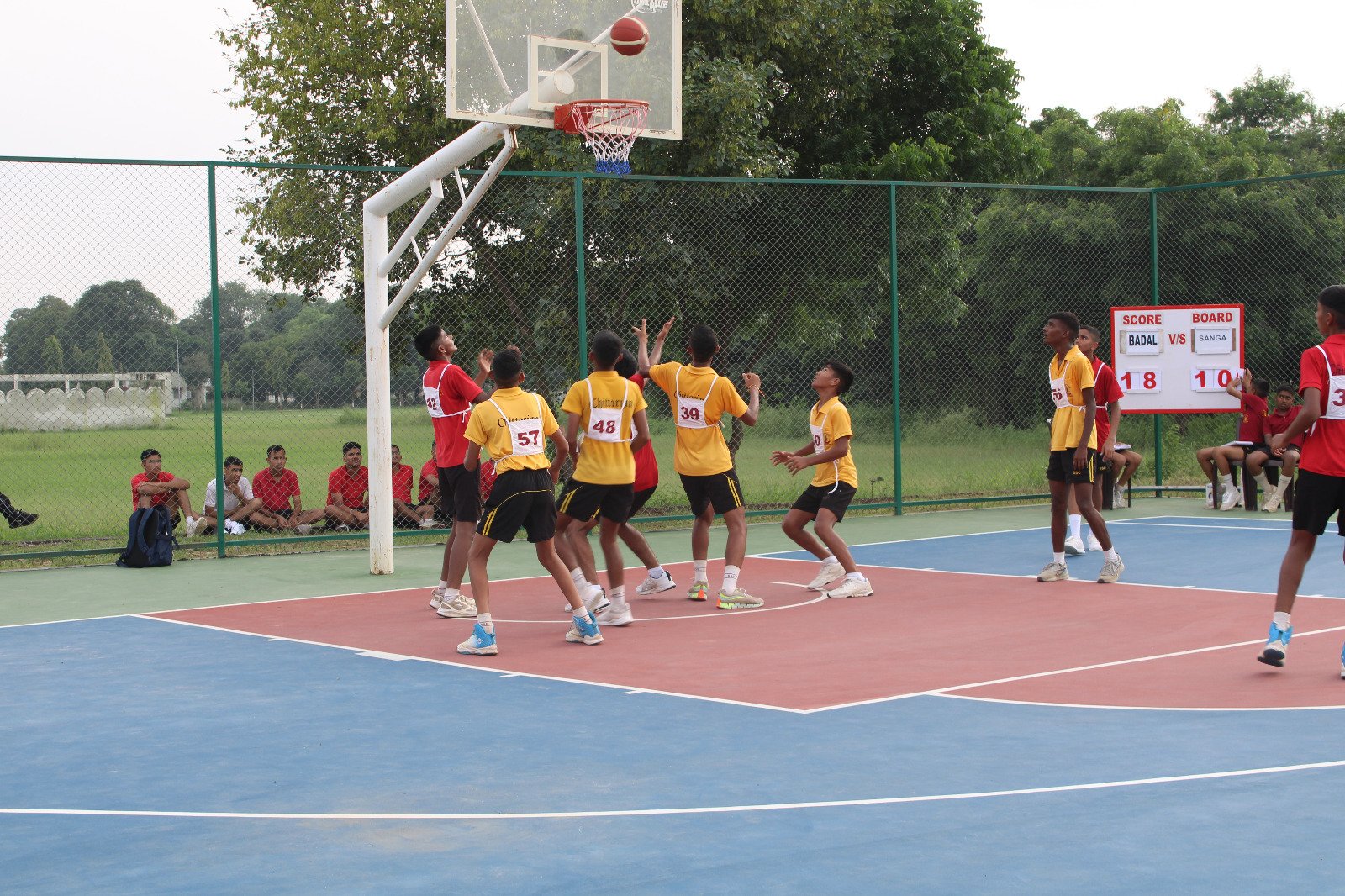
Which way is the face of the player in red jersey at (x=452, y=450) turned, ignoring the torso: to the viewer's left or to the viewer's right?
to the viewer's right

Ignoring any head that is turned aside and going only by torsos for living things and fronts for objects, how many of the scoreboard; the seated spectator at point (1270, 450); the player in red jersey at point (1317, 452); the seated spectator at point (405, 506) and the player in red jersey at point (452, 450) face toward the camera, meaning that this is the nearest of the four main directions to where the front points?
3

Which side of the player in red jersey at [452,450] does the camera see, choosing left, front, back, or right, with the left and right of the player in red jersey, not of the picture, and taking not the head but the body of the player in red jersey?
right

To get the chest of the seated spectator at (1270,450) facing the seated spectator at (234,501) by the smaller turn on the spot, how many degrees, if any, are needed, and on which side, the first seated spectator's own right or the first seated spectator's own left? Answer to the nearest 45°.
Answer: approximately 45° to the first seated spectator's own right

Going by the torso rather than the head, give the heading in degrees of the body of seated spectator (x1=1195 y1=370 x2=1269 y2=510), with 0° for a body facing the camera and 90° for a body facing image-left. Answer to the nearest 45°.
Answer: approximately 45°

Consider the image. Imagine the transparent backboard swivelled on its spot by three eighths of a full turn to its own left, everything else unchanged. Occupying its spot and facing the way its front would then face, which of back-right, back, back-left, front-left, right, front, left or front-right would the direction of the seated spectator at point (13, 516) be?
front-left

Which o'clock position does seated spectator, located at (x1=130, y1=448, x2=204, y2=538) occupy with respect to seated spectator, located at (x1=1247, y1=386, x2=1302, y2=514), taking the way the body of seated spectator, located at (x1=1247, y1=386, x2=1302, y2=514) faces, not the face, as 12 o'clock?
seated spectator, located at (x1=130, y1=448, x2=204, y2=538) is roughly at 2 o'clock from seated spectator, located at (x1=1247, y1=386, x2=1302, y2=514).

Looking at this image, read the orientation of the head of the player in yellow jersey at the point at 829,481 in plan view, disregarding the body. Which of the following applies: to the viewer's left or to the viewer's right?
to the viewer's left
